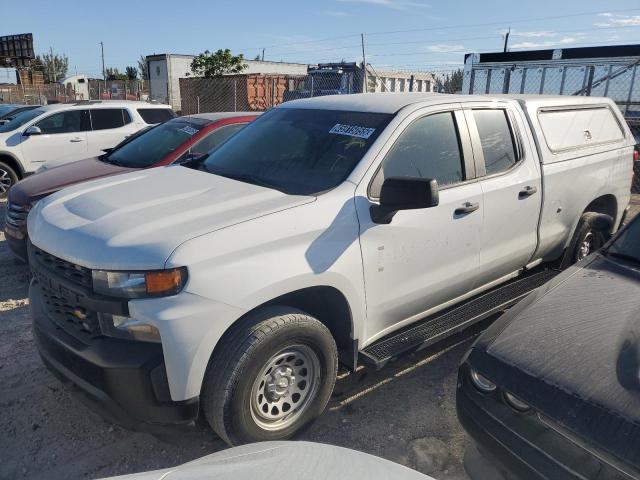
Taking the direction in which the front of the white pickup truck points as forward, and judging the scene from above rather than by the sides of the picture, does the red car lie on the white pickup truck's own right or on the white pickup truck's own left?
on the white pickup truck's own right

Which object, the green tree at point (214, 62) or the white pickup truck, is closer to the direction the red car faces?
the white pickup truck

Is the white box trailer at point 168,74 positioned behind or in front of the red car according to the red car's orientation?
behind

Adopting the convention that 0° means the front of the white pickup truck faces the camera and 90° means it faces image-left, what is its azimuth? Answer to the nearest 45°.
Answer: approximately 45°

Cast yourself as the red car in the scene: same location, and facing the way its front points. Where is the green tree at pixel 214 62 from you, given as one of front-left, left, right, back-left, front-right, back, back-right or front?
back-right

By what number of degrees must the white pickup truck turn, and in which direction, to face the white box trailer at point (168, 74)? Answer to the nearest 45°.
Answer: approximately 135° to its right

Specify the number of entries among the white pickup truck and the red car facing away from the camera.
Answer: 0

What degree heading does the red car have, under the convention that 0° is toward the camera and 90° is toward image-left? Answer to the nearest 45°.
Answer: approximately 45°

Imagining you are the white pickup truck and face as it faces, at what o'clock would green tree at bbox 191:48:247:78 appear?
The green tree is roughly at 4 o'clock from the white pickup truck.
